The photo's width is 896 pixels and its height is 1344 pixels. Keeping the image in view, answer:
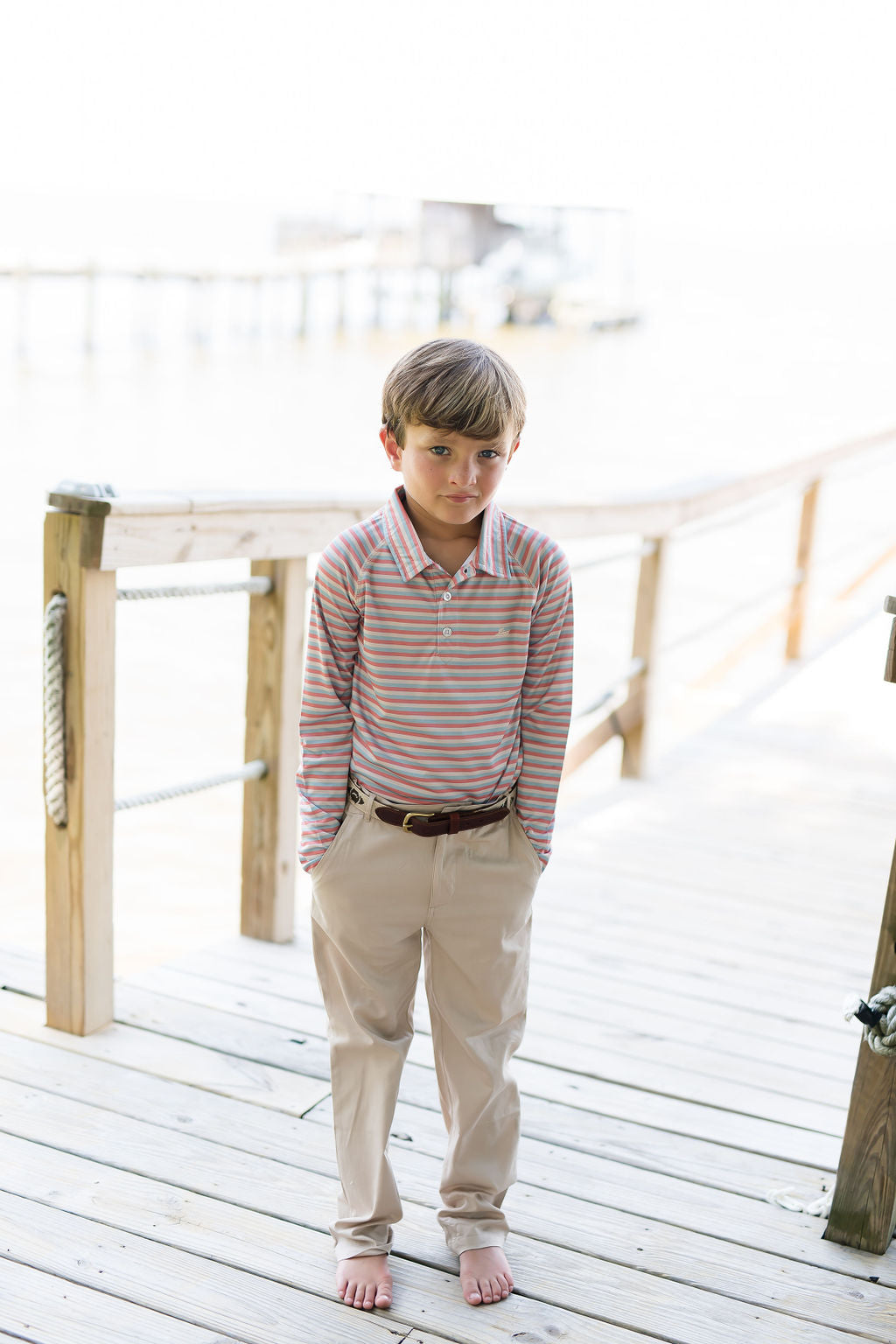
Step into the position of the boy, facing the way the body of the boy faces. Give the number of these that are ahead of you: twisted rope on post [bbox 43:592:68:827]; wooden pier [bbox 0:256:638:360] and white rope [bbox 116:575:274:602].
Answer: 0

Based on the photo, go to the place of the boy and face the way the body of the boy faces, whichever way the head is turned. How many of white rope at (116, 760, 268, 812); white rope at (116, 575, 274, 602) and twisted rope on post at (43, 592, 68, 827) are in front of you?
0

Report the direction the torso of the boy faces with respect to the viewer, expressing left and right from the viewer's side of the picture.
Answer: facing the viewer

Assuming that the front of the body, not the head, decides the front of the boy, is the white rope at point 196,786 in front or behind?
behind

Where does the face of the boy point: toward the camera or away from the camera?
toward the camera

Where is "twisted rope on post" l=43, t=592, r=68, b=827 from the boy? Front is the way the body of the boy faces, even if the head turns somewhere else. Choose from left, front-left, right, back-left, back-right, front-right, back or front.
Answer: back-right

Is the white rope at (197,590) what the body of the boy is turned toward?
no

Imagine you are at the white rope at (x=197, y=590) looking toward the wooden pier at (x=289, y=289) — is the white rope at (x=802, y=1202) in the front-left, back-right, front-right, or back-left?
back-right
